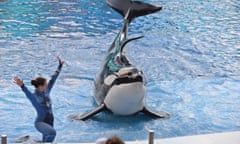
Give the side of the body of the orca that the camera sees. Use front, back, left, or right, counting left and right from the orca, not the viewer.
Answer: front
